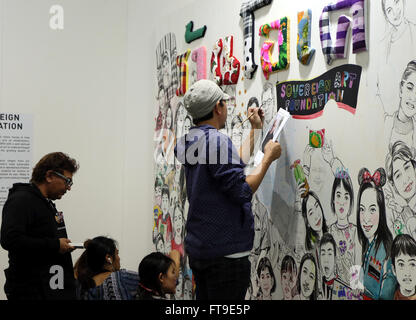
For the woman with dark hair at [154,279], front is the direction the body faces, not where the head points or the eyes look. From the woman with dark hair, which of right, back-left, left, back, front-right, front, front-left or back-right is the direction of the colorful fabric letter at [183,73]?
left

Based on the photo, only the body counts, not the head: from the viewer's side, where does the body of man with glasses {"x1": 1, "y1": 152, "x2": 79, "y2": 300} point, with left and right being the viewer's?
facing to the right of the viewer

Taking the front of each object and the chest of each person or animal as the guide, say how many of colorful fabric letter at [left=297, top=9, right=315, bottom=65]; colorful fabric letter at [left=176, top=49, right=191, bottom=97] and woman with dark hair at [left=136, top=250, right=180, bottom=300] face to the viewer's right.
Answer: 1

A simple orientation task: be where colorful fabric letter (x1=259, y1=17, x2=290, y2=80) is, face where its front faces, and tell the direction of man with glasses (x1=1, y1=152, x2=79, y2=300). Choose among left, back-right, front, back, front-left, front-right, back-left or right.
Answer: front-right

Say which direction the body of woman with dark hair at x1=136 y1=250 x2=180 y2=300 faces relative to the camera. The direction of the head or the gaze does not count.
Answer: to the viewer's right

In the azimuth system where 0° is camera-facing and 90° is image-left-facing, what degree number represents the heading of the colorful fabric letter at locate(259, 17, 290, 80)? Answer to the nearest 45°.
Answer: approximately 45°

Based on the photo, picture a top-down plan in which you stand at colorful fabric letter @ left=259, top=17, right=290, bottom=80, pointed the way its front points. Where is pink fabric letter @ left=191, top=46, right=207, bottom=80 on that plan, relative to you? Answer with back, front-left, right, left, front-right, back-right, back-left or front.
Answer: right

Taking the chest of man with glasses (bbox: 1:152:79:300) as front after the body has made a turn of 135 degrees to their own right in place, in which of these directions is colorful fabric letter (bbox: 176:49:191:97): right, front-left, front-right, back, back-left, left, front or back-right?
back

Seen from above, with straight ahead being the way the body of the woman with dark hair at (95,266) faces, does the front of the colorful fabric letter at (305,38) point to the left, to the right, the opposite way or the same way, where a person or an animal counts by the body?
the opposite way

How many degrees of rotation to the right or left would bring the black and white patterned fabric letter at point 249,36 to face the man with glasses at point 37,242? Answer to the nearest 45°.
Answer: approximately 45° to its right

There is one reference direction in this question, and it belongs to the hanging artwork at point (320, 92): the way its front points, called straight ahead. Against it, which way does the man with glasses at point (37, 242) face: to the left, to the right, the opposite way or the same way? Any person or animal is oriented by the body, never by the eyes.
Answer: the opposite way

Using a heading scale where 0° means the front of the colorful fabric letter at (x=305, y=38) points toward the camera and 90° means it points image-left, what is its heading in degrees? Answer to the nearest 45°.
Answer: approximately 45°

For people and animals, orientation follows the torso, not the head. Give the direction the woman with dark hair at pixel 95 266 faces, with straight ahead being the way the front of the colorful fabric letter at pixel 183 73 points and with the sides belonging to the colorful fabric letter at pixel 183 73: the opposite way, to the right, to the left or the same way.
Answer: the opposite way

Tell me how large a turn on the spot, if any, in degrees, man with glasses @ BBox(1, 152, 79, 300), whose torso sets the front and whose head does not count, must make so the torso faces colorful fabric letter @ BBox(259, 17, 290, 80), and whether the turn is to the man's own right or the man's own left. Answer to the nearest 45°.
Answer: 0° — they already face it

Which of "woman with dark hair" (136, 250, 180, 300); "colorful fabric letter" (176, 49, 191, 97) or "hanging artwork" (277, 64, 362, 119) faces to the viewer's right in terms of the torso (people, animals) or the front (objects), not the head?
the woman with dark hair
